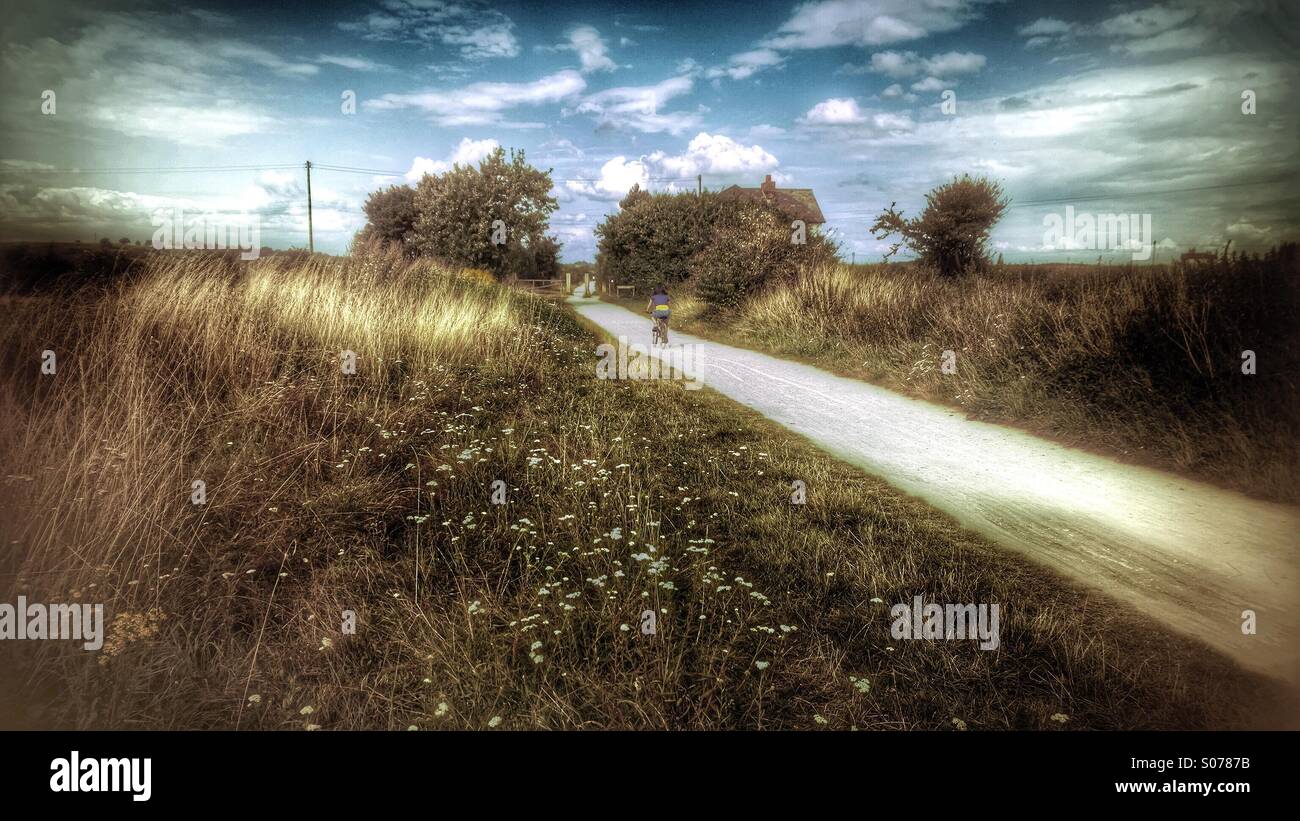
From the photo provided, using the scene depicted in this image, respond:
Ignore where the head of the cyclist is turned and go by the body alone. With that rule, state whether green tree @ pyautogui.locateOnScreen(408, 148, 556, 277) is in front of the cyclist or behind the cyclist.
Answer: in front

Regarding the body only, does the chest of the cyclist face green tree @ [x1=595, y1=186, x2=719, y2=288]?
yes

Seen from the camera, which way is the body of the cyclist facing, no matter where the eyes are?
away from the camera

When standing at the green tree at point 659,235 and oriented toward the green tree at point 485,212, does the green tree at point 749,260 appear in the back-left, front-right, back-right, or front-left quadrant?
back-left

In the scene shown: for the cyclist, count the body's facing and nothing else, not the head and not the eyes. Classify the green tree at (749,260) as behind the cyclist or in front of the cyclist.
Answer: in front
